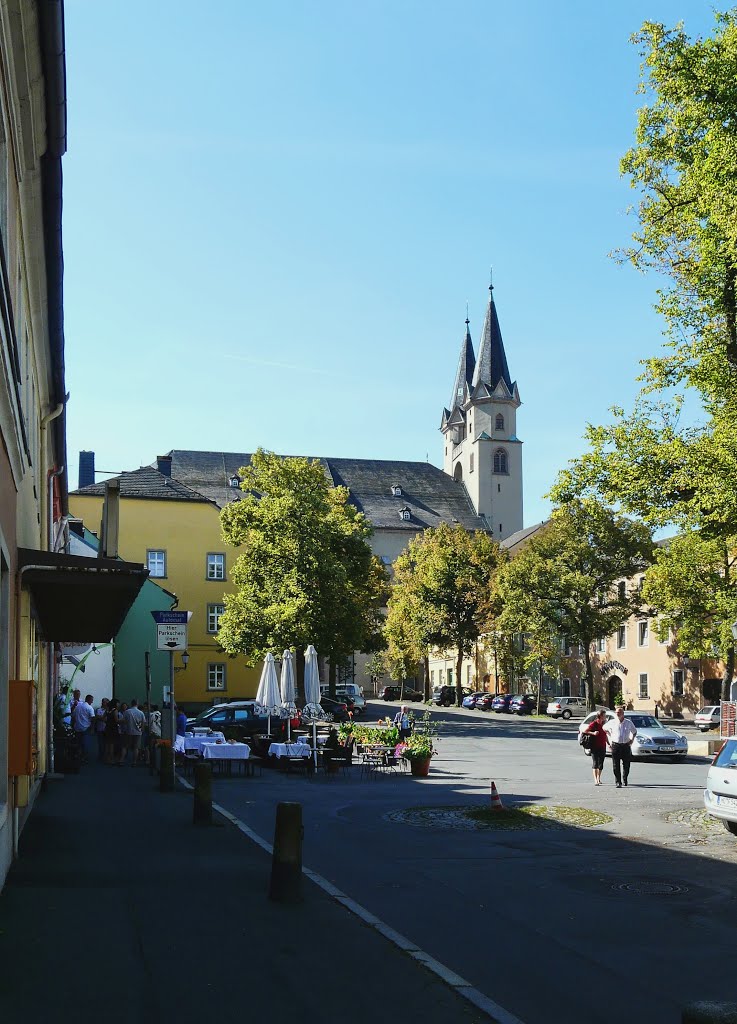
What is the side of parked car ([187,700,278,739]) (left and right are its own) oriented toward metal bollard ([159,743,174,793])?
left

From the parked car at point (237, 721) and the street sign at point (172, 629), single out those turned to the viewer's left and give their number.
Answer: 1

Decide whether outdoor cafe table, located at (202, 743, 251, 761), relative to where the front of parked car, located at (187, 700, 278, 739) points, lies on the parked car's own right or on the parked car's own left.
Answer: on the parked car's own left

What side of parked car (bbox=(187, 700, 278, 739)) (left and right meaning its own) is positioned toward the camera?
left

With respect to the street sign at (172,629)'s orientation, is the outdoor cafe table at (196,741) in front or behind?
behind

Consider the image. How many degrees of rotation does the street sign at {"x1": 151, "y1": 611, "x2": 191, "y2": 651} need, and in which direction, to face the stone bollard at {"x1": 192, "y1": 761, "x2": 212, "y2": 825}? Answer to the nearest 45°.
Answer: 0° — it already faces it

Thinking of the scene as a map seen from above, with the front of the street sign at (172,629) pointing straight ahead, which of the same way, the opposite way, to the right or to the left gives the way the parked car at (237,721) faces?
to the right
